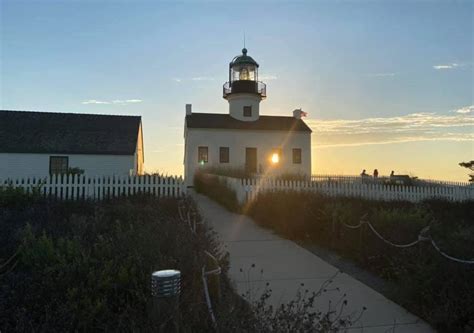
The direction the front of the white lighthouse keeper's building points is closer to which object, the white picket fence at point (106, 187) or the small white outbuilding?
the white picket fence

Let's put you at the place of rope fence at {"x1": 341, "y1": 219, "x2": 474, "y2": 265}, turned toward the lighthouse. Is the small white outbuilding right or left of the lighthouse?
left

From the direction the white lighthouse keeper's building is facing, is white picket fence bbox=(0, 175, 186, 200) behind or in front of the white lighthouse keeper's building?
in front

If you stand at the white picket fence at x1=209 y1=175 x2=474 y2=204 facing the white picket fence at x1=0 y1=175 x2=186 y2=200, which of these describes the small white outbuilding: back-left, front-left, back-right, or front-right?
front-right

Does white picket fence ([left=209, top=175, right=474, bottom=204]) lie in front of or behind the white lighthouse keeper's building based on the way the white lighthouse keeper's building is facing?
in front

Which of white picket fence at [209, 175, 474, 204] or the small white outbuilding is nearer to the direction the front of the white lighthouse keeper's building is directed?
the white picket fence

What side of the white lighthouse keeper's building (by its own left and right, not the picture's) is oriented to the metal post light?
front

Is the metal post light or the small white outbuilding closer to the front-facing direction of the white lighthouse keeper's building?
the metal post light

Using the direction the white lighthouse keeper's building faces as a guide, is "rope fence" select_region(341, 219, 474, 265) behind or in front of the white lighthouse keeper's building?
in front

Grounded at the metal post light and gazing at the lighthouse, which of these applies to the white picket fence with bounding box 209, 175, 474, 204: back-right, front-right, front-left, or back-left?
front-right

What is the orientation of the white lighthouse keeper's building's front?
toward the camera
